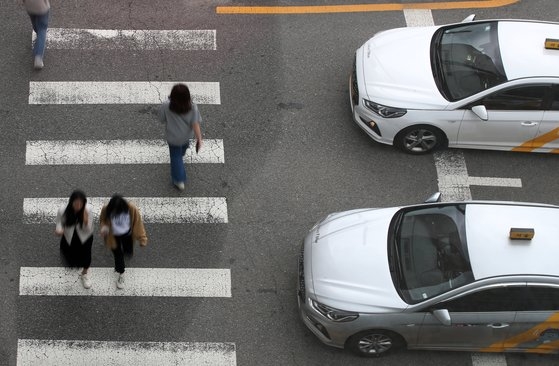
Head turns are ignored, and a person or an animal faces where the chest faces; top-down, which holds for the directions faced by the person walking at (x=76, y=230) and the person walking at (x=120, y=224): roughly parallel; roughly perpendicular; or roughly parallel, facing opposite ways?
roughly parallel

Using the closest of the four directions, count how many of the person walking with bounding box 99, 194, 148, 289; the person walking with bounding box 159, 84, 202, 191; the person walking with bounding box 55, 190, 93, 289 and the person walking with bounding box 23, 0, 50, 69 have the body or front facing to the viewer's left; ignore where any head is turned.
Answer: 0

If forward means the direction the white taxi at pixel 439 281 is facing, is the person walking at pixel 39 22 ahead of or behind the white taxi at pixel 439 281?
ahead

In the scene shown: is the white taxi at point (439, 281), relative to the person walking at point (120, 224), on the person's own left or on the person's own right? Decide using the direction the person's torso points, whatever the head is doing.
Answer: on the person's own left

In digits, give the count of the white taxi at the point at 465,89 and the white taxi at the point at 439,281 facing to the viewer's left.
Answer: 2

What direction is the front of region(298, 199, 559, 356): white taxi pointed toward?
to the viewer's left

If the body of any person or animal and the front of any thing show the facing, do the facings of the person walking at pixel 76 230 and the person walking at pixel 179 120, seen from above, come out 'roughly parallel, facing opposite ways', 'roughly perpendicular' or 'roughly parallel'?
roughly parallel, facing opposite ways

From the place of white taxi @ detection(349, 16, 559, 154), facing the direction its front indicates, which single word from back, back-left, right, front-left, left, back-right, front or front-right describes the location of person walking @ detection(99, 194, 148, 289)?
front-left

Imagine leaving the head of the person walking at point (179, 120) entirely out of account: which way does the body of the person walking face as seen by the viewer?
away from the camera

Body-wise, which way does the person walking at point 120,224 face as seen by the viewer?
toward the camera
